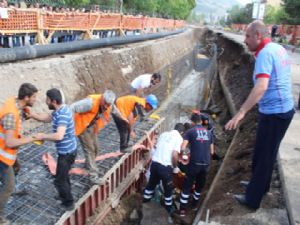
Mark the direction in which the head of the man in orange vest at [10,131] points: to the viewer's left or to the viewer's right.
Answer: to the viewer's right

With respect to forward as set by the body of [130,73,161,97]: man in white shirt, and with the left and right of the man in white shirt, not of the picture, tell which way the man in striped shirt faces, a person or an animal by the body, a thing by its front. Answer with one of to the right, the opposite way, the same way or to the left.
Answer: the opposite way

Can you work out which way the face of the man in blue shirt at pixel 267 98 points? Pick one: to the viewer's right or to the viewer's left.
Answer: to the viewer's left

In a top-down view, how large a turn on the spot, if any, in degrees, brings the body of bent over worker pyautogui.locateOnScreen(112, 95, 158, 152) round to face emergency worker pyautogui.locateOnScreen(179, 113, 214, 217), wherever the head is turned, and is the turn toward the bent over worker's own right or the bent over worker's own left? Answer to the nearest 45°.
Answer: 0° — they already face them

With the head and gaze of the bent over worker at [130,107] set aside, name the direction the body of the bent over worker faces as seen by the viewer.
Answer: to the viewer's right

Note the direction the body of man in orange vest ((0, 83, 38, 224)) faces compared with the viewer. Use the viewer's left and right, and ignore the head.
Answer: facing to the right of the viewer

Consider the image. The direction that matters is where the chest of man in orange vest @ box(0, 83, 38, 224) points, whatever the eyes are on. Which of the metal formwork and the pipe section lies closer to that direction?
the metal formwork

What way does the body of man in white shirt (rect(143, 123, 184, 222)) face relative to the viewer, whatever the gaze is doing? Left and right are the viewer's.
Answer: facing away from the viewer and to the right of the viewer

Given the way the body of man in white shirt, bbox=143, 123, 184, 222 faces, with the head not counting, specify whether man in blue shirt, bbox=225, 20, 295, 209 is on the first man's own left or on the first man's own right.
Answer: on the first man's own right
